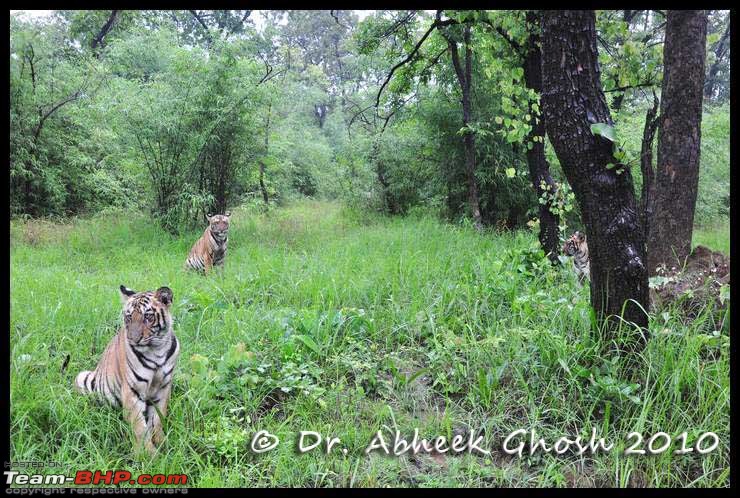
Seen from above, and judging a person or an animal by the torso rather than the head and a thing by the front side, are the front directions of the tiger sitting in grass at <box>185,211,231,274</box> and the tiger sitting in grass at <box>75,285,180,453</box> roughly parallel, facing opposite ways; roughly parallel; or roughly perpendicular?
roughly parallel

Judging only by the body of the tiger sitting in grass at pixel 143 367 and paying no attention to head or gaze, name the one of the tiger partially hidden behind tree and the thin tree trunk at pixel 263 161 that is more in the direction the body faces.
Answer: the tiger partially hidden behind tree

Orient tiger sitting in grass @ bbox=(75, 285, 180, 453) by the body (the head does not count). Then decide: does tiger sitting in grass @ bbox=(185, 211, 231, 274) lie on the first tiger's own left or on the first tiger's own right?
on the first tiger's own left

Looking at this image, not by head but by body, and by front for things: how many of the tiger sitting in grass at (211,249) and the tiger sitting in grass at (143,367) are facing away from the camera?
0

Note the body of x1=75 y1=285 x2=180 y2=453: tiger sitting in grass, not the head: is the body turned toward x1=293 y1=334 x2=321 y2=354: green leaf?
no

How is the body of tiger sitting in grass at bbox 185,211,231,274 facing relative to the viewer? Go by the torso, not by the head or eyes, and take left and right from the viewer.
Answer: facing the viewer and to the right of the viewer

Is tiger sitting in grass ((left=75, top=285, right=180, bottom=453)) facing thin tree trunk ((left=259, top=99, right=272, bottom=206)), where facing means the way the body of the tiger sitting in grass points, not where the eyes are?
no

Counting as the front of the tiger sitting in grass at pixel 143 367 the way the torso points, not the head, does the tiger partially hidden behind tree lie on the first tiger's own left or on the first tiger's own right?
on the first tiger's own left

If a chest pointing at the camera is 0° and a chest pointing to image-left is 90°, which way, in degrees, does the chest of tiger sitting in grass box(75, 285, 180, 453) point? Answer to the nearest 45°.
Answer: approximately 315°

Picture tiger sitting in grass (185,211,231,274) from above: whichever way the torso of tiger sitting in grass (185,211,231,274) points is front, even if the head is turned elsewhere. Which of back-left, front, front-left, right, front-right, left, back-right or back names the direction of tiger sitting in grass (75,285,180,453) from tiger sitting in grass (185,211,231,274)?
front-right
